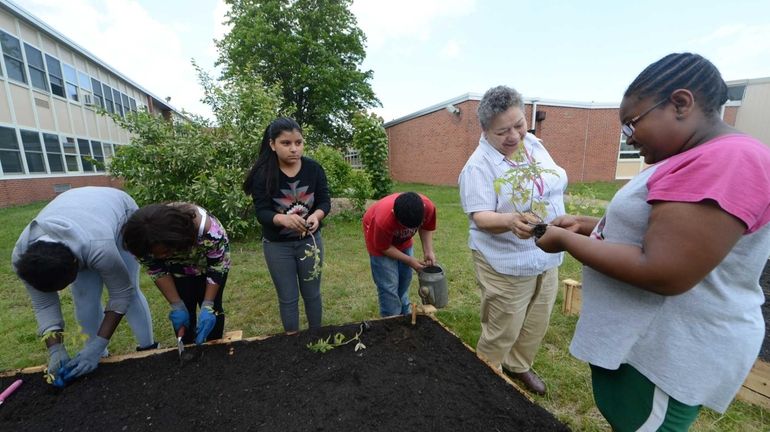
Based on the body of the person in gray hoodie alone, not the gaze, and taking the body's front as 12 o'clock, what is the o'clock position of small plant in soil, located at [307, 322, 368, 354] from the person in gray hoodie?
The small plant in soil is roughly at 9 o'clock from the person in gray hoodie.

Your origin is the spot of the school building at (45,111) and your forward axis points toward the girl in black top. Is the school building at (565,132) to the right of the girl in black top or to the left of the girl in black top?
left

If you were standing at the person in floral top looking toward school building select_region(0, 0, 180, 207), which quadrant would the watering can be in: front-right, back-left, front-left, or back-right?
back-right

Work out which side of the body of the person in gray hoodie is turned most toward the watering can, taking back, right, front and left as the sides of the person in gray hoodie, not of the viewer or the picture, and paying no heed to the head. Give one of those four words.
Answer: left

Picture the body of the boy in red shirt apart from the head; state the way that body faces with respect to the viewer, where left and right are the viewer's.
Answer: facing the viewer and to the right of the viewer

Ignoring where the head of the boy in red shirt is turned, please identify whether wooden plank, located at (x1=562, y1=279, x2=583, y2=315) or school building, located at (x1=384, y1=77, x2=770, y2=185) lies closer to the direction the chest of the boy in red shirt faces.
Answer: the wooden plank

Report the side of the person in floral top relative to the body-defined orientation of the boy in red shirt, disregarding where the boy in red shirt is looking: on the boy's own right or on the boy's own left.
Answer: on the boy's own right

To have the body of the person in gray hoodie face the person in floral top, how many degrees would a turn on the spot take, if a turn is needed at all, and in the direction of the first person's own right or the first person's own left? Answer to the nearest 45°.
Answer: approximately 135° to the first person's own left
